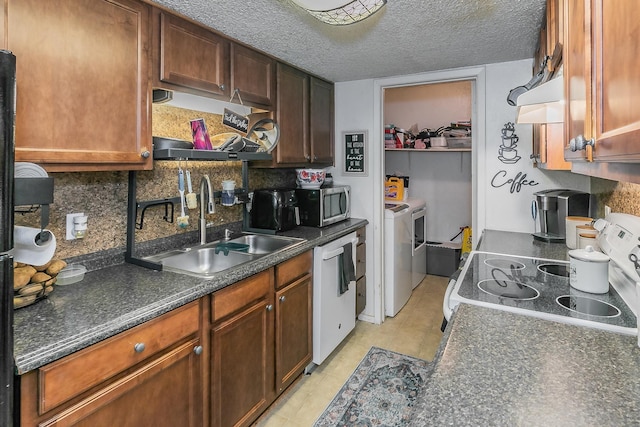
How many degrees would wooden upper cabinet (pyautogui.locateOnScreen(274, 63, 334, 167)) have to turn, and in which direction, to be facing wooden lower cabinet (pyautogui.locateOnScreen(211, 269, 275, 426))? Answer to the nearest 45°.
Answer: approximately 45° to its right

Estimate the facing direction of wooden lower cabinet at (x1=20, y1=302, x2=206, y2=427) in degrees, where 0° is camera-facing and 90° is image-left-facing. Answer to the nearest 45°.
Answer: approximately 315°

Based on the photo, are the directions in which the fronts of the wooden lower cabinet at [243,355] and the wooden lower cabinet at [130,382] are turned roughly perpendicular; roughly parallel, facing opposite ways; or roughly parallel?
roughly parallel

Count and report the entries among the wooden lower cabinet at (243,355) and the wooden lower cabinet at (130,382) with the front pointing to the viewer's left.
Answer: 0

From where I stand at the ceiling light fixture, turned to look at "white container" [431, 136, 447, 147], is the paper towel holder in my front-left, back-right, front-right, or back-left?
back-left

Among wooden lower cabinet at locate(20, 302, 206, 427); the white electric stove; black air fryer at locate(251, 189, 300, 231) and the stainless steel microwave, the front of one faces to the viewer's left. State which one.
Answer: the white electric stove

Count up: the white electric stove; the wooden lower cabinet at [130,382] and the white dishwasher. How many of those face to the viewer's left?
1

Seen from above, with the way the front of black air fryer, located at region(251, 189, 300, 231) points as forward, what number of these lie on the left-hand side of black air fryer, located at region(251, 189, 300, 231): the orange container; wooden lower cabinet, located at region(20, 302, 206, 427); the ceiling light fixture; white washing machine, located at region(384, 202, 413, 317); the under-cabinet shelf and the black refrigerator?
2

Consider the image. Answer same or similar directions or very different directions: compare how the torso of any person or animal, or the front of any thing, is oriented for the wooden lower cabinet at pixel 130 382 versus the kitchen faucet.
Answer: same or similar directions

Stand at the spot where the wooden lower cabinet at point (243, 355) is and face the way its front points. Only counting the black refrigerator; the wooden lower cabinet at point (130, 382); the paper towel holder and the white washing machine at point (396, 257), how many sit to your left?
1
